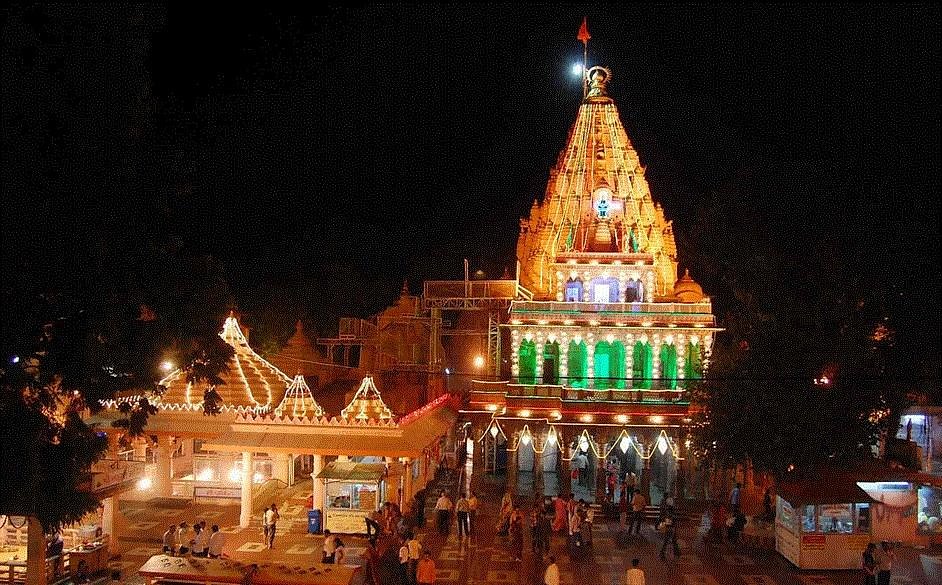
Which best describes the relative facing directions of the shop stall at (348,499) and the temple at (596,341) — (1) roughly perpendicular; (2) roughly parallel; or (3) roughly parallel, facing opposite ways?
roughly parallel

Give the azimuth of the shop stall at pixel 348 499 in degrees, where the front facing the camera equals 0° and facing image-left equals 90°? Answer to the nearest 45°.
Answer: approximately 0°

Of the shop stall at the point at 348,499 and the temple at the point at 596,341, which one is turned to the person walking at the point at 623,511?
the temple

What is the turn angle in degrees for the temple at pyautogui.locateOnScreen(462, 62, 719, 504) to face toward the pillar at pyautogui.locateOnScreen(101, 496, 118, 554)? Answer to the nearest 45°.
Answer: approximately 45° to its right

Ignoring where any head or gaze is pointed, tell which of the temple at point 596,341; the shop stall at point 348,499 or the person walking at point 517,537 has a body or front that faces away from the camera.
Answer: the person walking

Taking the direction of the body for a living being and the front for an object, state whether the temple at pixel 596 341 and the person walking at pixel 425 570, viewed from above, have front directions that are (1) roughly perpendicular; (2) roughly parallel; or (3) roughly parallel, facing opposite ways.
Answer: roughly parallel, facing opposite ways

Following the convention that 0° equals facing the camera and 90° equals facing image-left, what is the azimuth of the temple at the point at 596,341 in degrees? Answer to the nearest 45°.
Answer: approximately 0°

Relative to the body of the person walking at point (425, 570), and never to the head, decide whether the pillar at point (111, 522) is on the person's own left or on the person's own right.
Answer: on the person's own left

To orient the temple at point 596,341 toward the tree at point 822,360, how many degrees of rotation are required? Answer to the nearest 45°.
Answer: approximately 45° to its left

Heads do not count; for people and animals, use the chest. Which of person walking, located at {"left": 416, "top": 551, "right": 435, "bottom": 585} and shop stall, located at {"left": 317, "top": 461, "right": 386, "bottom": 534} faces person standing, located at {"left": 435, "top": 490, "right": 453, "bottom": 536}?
person walking, located at {"left": 416, "top": 551, "right": 435, "bottom": 585}

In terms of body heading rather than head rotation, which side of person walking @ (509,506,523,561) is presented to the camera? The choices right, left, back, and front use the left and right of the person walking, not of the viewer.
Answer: back

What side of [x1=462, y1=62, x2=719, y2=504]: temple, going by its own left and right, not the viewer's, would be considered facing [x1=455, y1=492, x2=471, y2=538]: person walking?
front

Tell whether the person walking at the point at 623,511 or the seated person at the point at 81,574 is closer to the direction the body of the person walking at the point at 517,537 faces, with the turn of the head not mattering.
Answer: the person walking

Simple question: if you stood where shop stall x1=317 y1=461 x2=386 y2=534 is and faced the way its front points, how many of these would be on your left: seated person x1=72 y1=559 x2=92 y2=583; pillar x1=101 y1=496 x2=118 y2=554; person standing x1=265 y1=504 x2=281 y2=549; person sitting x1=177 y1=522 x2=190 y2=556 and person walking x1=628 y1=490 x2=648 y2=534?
1

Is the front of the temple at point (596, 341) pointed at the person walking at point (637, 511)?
yes

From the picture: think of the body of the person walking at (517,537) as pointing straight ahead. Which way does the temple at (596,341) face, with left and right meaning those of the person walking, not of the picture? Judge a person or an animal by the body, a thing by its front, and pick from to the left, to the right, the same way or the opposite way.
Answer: the opposite way

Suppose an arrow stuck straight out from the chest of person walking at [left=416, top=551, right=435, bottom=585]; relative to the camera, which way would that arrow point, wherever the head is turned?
away from the camera

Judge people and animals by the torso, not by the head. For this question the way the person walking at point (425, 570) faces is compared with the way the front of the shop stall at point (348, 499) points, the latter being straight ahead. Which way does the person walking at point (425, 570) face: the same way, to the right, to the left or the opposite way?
the opposite way

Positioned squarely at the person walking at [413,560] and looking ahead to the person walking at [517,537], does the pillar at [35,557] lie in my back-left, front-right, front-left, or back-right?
back-left

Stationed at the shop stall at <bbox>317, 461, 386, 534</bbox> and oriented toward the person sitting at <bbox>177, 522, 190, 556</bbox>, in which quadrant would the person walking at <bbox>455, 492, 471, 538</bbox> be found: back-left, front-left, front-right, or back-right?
back-left
